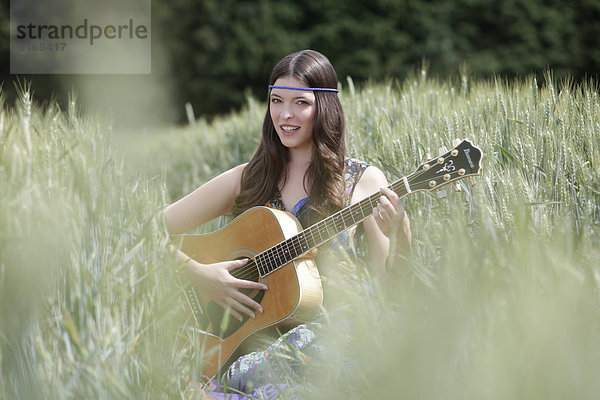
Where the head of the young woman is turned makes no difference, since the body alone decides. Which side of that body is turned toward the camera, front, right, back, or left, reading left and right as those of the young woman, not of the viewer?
front
